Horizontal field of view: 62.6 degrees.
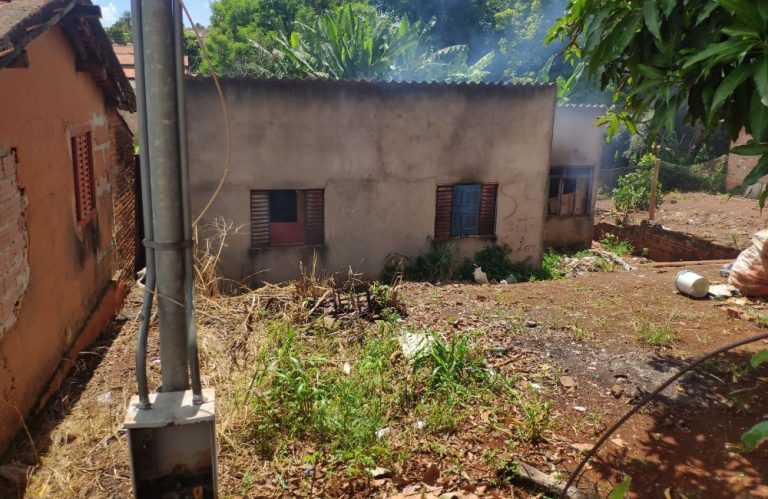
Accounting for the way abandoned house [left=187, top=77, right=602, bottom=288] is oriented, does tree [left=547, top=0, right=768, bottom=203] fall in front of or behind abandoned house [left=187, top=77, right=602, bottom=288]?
in front

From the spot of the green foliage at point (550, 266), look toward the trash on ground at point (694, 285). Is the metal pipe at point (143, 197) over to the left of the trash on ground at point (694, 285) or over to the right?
right

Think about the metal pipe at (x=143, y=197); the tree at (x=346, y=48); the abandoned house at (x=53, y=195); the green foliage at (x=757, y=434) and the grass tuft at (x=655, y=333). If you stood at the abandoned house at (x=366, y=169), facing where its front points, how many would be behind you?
1

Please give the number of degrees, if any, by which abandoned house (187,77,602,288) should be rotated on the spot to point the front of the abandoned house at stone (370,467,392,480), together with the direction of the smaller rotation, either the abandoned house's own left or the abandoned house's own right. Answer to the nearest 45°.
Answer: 0° — it already faces it

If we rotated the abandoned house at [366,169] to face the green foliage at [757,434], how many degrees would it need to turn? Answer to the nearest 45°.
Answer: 0° — it already faces it

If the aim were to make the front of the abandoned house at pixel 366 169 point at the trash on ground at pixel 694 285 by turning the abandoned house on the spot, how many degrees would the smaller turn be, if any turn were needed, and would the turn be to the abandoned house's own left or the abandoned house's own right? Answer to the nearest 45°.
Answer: approximately 45° to the abandoned house's own left

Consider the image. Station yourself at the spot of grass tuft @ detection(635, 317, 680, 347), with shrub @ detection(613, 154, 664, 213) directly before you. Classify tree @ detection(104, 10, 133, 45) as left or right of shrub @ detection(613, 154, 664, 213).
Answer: left

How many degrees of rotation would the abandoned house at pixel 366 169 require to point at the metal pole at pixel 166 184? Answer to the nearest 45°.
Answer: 0° — it already faces it

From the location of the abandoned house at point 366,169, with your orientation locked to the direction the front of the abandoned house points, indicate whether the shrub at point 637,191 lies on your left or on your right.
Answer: on your left

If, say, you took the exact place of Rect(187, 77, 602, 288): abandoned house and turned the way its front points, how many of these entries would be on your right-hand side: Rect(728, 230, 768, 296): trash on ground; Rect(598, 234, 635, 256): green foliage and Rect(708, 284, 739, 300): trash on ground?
0

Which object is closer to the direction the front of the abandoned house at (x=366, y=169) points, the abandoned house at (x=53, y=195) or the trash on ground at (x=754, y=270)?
the abandoned house

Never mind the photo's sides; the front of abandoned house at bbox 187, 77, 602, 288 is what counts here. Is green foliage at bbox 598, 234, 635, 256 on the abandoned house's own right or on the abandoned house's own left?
on the abandoned house's own left

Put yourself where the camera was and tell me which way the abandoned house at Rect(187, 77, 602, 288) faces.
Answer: facing the viewer

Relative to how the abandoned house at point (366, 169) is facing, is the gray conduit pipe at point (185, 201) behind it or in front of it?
in front

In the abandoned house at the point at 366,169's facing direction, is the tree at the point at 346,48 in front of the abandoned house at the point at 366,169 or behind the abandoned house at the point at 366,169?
behind

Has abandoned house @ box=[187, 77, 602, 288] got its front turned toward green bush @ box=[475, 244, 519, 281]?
no

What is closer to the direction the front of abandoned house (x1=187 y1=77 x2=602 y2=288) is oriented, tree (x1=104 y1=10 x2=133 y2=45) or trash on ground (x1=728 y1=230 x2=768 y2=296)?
the trash on ground
